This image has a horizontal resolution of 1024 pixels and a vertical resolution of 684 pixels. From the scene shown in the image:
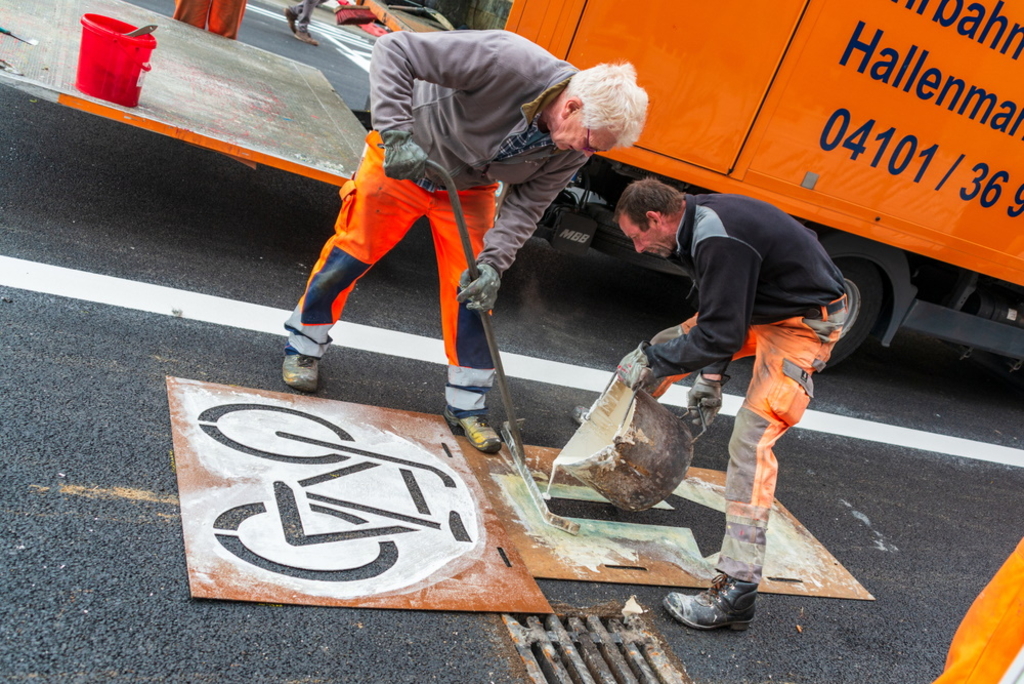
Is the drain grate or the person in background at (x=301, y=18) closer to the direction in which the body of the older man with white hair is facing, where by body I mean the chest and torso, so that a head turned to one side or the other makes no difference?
the drain grate

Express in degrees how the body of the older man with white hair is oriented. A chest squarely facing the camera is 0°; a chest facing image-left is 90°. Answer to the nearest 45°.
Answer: approximately 315°

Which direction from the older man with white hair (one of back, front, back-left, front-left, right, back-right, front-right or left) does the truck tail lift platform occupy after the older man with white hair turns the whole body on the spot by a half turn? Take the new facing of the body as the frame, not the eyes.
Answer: front

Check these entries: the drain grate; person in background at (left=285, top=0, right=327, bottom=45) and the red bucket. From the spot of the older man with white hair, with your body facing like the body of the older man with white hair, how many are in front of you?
1

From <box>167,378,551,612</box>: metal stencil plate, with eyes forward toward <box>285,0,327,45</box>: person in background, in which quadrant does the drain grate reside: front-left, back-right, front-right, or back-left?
back-right

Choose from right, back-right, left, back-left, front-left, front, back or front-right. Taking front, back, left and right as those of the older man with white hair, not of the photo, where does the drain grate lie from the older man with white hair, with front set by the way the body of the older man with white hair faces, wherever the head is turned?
front

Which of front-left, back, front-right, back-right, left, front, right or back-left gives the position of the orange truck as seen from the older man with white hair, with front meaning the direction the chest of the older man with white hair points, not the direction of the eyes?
left

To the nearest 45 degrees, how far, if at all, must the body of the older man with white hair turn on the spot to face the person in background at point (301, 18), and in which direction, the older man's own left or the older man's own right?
approximately 135° to the older man's own left
